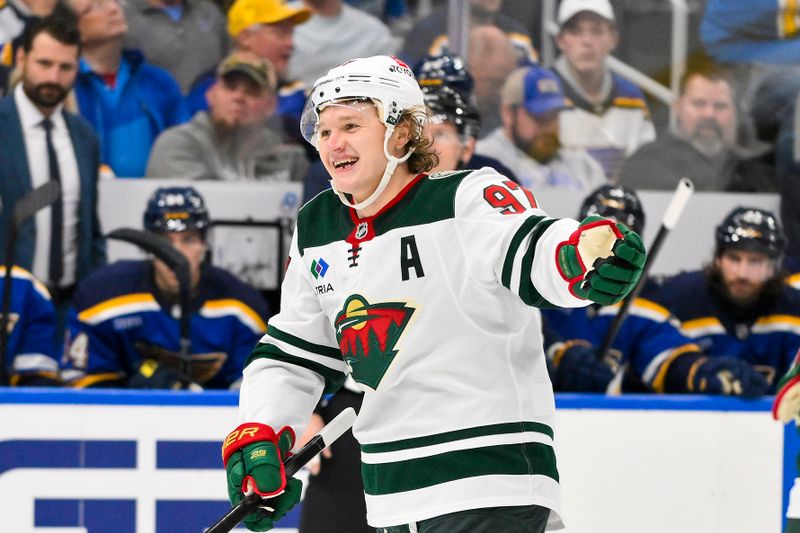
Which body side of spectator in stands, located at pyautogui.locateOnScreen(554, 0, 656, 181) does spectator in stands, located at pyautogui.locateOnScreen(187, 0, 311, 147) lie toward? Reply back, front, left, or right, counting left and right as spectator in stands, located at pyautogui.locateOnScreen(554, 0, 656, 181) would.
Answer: right

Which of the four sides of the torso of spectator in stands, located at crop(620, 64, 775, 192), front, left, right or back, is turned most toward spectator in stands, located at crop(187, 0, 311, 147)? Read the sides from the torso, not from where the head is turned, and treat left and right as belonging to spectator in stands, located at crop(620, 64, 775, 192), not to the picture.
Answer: right

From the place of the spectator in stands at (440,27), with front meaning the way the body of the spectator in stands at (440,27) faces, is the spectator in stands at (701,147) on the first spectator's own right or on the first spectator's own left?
on the first spectator's own left

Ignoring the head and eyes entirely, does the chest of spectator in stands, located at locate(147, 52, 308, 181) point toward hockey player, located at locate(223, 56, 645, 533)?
yes

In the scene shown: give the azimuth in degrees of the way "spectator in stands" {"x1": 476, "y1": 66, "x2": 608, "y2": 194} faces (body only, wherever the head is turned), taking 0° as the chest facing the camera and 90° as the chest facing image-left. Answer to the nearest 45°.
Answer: approximately 315°

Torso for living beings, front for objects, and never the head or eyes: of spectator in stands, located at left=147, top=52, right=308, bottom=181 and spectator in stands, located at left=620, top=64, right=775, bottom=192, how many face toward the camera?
2

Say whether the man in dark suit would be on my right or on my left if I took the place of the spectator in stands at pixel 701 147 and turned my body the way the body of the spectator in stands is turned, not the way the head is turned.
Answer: on my right
